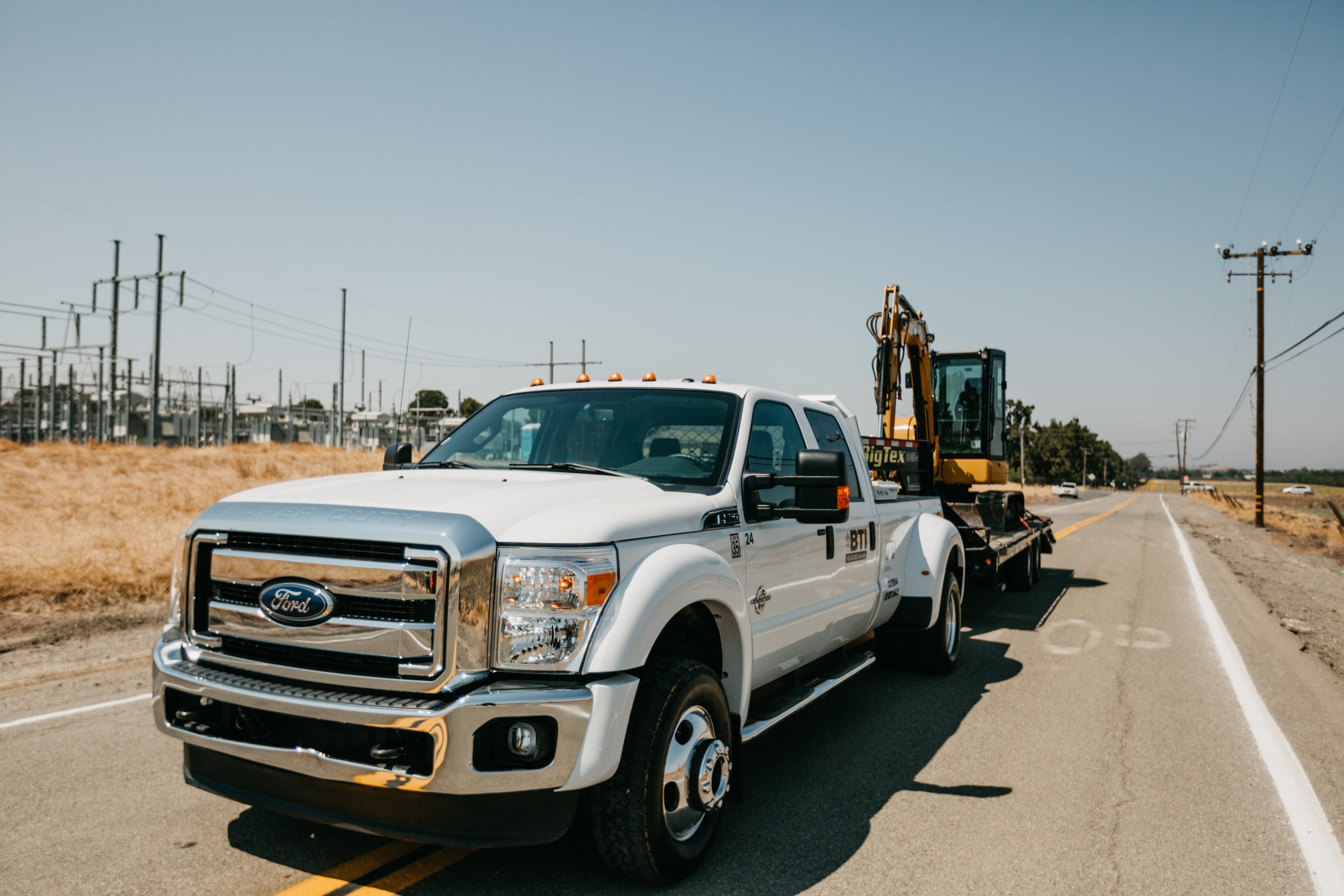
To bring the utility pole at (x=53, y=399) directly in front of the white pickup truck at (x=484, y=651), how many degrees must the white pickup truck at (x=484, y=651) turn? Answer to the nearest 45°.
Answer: approximately 90° to its right

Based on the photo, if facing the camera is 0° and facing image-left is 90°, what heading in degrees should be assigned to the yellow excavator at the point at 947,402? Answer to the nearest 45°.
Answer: approximately 45°

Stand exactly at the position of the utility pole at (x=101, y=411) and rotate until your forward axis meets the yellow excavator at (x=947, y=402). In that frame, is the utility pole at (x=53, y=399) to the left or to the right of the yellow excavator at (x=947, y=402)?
right

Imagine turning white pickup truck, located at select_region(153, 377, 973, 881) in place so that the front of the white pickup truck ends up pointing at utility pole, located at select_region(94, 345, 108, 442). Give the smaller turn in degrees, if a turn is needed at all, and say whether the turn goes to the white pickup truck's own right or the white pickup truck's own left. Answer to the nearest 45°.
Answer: approximately 90° to the white pickup truck's own right

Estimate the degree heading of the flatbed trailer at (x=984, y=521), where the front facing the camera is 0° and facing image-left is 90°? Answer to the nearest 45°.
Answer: approximately 45°

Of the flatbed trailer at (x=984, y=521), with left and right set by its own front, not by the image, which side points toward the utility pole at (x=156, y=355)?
right

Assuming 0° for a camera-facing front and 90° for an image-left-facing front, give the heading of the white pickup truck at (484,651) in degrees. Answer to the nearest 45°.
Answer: approximately 45°

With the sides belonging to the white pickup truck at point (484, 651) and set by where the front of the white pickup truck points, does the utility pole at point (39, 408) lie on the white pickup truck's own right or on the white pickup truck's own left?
on the white pickup truck's own right

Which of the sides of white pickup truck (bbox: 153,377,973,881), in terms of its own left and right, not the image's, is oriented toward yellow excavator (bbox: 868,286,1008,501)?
back
